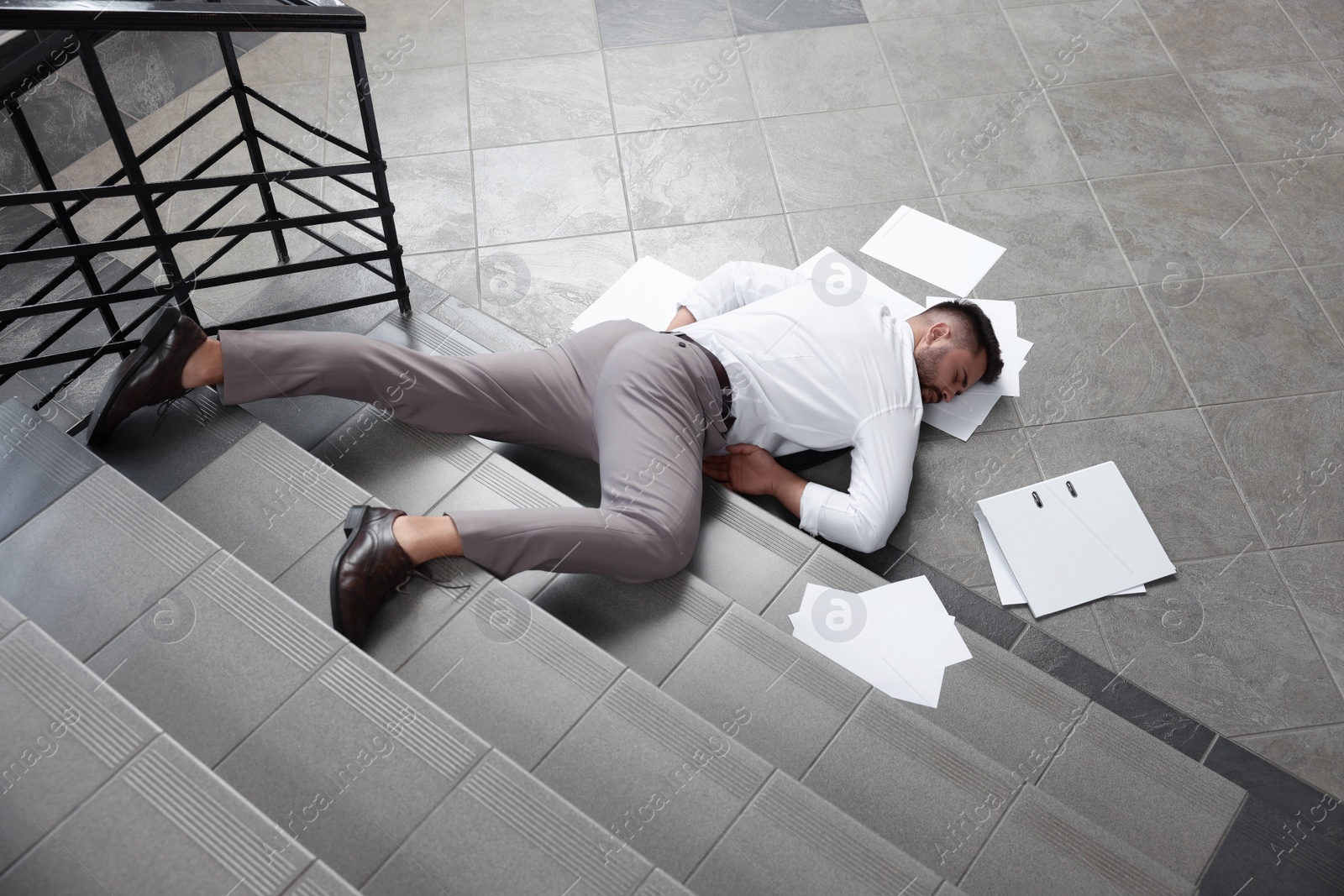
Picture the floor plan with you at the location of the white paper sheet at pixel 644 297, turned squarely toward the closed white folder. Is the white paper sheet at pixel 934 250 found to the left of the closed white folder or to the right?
left

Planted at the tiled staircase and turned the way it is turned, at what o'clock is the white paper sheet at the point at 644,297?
The white paper sheet is roughly at 11 o'clock from the tiled staircase.

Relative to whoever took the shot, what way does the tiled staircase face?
facing away from the viewer and to the right of the viewer

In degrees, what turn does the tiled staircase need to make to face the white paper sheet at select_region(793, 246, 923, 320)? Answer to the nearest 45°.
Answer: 0° — it already faces it

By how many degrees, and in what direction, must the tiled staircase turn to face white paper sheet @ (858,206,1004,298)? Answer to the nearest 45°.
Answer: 0° — it already faces it
